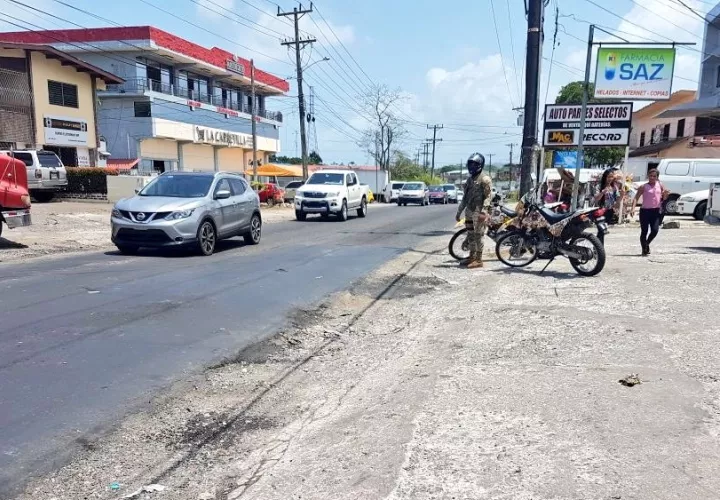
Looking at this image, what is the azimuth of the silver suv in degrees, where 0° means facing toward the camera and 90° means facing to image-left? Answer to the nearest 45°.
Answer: approximately 45°

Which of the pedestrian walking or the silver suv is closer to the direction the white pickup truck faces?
the silver suv

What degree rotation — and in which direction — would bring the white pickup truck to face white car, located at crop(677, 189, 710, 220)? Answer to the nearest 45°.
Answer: approximately 135° to its left

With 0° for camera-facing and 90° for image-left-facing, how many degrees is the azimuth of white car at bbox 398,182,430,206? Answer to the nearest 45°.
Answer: approximately 45°

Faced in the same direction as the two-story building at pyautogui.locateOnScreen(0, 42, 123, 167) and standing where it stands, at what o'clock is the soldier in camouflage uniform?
The soldier in camouflage uniform is roughly at 1 o'clock from the two-story building.

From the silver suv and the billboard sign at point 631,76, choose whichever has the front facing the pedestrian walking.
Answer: the billboard sign

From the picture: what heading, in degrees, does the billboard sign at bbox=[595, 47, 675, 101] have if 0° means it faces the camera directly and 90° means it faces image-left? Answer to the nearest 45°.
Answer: approximately 0°

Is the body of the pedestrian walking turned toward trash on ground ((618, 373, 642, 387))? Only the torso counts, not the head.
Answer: yes
